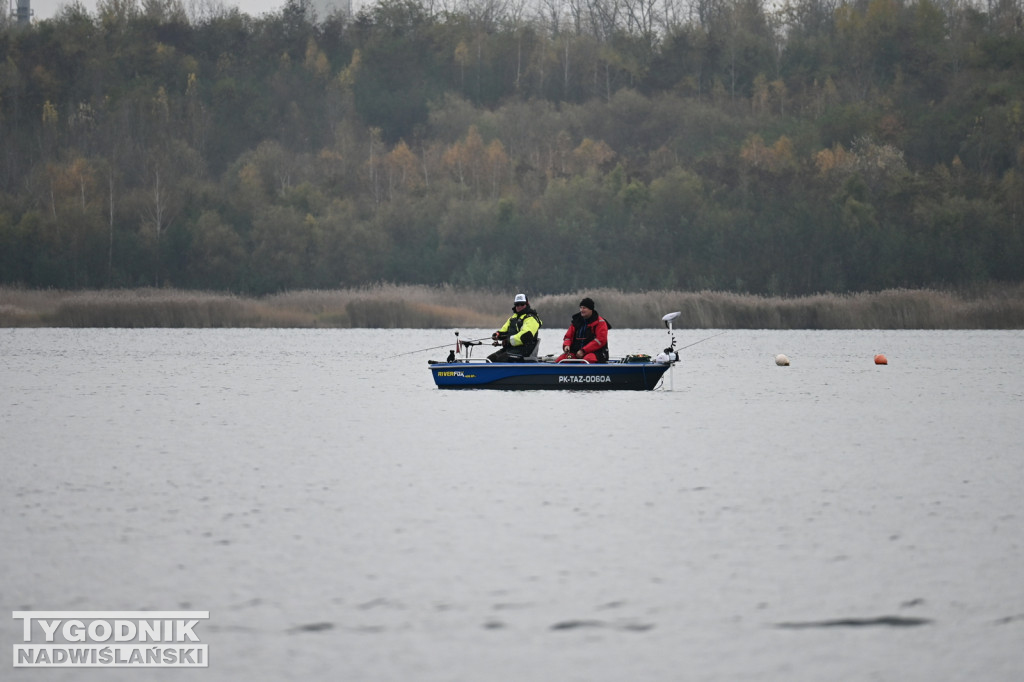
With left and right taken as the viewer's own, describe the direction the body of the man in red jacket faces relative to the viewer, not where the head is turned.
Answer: facing the viewer and to the left of the viewer

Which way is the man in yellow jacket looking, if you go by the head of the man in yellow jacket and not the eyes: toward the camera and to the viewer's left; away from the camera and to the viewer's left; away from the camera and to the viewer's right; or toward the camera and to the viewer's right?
toward the camera and to the viewer's left

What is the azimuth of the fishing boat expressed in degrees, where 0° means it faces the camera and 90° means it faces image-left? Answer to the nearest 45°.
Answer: approximately 270°

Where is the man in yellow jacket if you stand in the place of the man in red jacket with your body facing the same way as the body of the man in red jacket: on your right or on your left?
on your right
